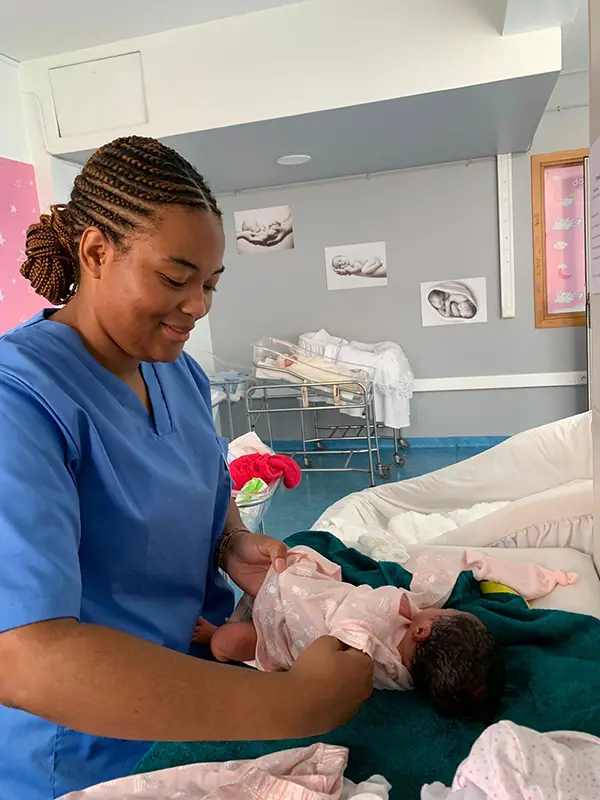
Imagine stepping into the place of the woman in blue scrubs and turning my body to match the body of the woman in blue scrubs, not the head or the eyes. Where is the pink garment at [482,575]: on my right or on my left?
on my left

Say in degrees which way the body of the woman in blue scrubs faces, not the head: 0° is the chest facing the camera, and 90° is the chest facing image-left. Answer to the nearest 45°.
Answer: approximately 315°

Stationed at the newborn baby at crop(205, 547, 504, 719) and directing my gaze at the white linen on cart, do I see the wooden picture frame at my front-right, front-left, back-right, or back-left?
front-right

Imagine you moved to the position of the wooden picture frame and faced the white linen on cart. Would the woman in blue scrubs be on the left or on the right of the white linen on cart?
left

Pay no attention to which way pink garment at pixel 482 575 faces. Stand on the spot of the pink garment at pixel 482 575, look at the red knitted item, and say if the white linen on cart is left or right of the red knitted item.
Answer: right

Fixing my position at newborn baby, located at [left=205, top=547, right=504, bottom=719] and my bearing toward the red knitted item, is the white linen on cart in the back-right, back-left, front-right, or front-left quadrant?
front-right
